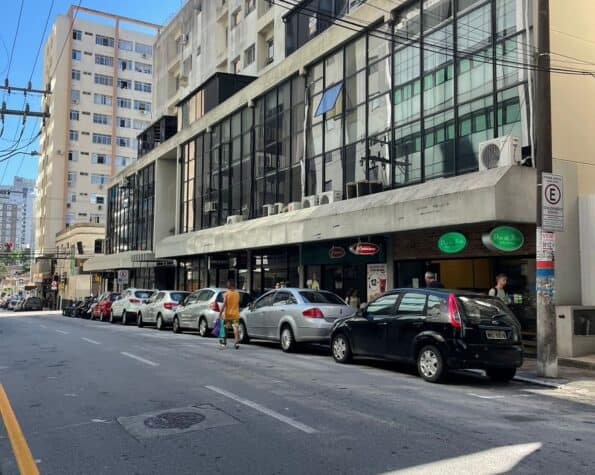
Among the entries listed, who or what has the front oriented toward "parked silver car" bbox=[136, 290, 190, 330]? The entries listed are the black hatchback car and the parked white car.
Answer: the black hatchback car

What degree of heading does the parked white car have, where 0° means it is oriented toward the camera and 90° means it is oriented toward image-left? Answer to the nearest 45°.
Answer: approximately 135°

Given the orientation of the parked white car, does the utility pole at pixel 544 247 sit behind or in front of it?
behind

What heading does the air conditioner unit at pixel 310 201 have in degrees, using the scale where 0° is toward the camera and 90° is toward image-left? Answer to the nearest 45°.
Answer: approximately 45°

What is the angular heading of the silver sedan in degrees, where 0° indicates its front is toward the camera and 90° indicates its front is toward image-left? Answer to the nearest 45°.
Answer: approximately 135°

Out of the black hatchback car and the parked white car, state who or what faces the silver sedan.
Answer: the black hatchback car

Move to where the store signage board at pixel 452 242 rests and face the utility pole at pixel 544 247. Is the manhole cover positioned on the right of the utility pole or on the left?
right

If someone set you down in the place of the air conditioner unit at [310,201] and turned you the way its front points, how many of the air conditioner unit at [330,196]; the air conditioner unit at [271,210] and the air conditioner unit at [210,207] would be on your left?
1

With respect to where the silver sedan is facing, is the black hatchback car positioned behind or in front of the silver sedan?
behind

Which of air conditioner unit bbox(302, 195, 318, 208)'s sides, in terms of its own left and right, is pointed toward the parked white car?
right

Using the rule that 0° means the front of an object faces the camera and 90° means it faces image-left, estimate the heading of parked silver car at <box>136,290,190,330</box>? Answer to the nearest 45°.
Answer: approximately 135°

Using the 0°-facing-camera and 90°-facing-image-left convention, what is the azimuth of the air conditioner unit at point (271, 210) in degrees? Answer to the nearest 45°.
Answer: approximately 45°

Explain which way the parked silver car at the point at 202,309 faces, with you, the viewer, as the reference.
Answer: facing away from the viewer and to the left of the viewer

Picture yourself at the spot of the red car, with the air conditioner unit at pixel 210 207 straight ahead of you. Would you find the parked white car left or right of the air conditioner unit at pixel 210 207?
right
